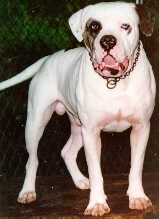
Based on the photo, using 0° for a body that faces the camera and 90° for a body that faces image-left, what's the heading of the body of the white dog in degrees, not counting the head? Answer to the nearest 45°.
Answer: approximately 315°
